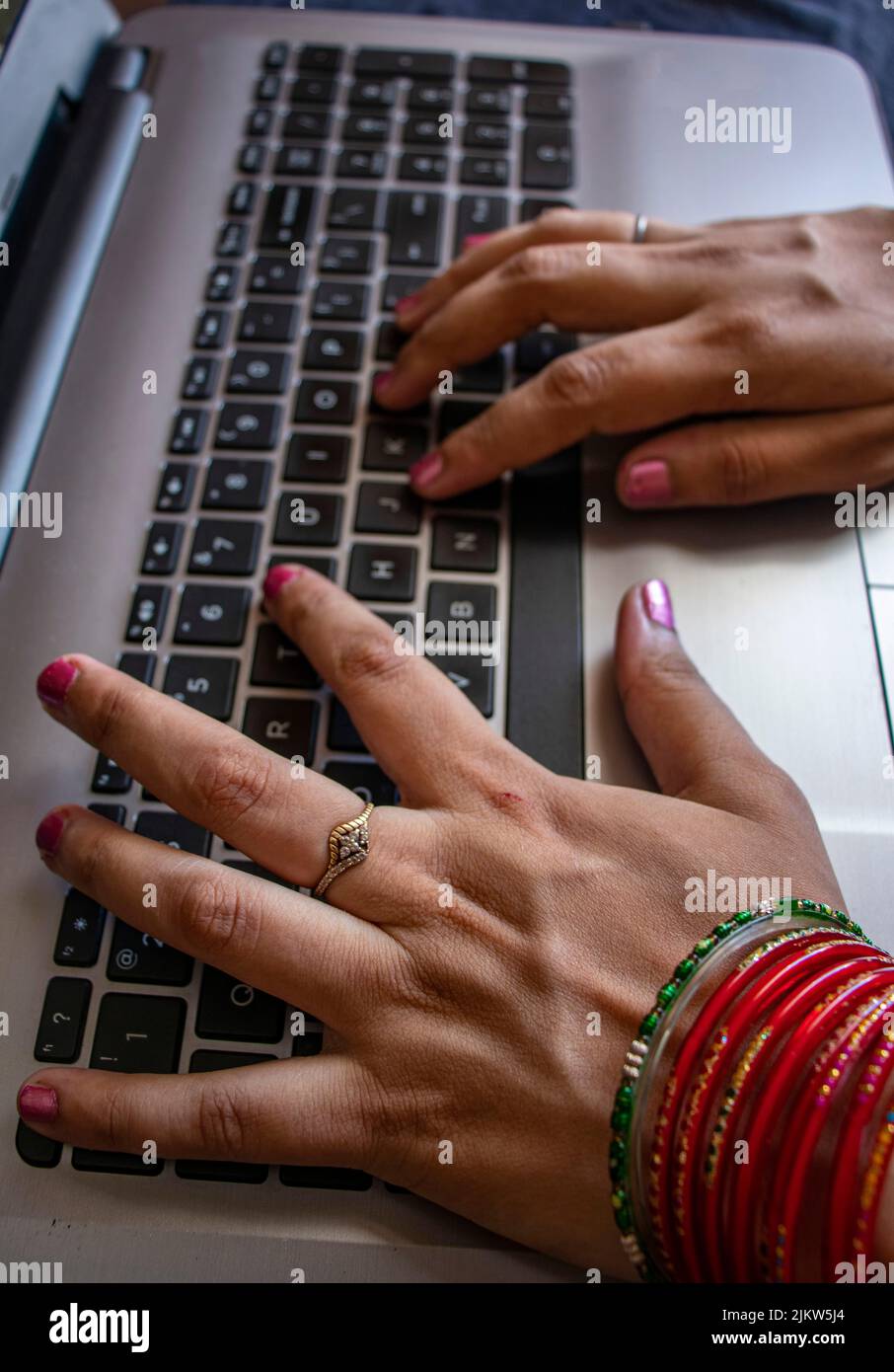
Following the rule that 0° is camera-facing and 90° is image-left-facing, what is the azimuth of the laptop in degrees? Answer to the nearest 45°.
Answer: approximately 270°
